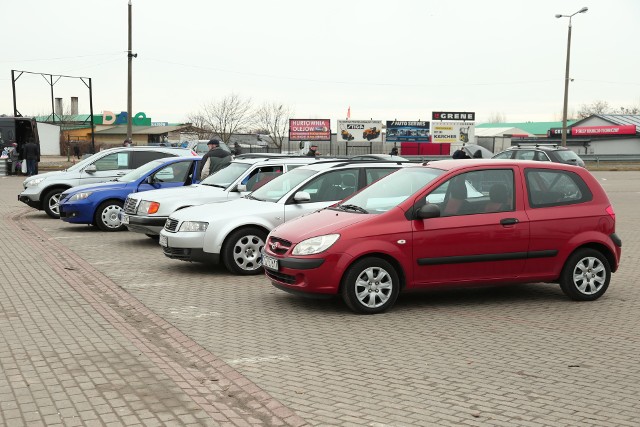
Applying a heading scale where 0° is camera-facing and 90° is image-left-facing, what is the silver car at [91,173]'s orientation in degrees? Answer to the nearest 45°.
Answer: approximately 45°

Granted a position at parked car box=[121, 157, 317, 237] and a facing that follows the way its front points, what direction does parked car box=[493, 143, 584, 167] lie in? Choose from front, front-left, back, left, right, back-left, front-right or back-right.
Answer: back

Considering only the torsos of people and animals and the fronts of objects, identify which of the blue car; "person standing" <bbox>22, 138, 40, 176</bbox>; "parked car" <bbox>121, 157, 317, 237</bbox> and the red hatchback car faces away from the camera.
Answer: the person standing

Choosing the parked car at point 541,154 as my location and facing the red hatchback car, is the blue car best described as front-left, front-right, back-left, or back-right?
front-right

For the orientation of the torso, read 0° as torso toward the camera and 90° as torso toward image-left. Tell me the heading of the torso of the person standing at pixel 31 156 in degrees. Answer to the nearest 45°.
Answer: approximately 180°

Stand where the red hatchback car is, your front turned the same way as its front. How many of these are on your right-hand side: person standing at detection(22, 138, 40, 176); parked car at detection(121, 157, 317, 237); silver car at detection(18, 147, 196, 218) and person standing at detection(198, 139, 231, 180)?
4

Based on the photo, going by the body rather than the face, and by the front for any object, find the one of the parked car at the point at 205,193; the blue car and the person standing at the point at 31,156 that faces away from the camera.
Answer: the person standing

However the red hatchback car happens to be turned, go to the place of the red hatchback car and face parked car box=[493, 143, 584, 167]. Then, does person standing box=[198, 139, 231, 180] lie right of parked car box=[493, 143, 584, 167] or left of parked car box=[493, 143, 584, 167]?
left

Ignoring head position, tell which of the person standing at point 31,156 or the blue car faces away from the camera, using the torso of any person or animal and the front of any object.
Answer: the person standing

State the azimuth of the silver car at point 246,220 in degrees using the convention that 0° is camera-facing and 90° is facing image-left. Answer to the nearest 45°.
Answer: approximately 45°

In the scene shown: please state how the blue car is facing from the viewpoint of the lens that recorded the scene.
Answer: facing the viewer and to the left of the viewer

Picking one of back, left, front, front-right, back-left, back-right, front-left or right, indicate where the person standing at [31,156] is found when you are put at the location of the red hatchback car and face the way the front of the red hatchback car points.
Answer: right

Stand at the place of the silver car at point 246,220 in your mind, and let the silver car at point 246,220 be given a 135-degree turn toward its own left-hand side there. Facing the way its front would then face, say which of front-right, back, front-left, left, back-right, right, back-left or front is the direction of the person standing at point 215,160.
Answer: left

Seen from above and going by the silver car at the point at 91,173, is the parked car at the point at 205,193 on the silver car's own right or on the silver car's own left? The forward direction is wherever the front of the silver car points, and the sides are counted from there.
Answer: on the silver car's own left
